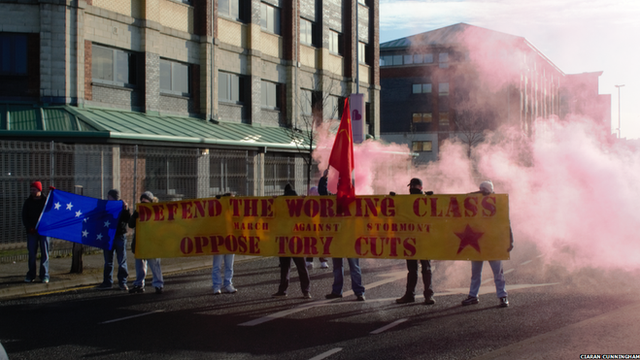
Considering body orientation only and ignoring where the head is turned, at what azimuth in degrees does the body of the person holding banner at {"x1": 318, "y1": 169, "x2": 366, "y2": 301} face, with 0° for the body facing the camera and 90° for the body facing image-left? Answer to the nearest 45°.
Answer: approximately 0°

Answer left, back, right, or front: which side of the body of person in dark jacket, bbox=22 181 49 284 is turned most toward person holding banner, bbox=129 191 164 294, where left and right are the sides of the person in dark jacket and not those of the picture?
left

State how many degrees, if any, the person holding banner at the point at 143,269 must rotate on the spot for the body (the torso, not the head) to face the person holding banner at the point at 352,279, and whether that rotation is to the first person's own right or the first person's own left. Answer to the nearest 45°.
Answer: approximately 45° to the first person's own left

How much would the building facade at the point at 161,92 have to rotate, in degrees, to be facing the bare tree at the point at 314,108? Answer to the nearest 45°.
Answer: approximately 90° to its left

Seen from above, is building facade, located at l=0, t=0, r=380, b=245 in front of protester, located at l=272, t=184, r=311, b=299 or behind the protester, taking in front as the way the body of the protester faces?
behind

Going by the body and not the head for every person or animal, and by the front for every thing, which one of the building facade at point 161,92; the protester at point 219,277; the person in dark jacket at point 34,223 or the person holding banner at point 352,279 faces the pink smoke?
the building facade

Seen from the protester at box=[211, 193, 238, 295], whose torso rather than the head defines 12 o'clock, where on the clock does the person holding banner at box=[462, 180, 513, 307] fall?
The person holding banner is roughly at 10 o'clock from the protester.

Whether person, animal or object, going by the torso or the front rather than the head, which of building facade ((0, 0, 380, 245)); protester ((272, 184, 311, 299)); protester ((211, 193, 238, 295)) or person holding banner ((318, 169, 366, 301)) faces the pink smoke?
the building facade

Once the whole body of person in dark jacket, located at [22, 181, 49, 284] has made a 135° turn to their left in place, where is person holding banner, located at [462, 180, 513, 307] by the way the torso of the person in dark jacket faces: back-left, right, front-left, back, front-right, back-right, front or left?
front-right

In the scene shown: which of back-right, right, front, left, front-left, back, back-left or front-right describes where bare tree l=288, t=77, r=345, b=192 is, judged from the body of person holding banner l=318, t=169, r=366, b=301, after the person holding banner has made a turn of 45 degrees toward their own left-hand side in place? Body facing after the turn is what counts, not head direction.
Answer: back-left

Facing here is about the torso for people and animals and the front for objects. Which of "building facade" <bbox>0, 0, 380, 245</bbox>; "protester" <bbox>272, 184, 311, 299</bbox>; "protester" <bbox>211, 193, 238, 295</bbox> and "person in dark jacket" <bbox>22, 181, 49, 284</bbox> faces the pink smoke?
the building facade

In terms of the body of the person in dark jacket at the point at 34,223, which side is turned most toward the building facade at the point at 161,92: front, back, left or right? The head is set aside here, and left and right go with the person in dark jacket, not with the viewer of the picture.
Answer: back

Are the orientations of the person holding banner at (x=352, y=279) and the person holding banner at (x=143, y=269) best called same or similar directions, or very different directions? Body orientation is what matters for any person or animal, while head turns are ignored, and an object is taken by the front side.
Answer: same or similar directions

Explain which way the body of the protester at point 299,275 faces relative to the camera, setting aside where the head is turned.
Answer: toward the camera

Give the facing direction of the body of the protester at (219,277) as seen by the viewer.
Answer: toward the camera

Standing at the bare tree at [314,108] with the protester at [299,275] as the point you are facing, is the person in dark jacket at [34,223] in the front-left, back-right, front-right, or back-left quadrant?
front-right

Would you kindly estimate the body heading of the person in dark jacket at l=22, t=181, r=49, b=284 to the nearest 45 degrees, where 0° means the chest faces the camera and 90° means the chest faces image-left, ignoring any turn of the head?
approximately 45°

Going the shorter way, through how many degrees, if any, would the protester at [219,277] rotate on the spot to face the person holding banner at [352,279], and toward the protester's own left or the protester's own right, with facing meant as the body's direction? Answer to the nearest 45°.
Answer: approximately 45° to the protester's own left

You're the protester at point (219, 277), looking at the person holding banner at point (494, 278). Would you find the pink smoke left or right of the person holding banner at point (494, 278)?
left
